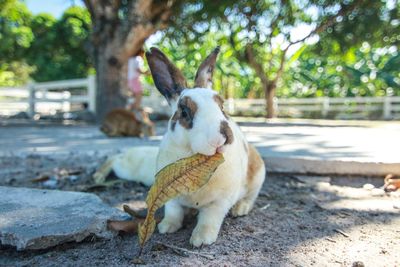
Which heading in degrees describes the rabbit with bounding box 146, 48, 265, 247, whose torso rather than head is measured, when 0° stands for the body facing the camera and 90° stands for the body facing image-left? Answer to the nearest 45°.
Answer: approximately 45°

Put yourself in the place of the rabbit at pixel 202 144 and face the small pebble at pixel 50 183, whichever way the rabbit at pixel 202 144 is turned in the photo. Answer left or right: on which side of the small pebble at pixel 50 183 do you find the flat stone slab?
left

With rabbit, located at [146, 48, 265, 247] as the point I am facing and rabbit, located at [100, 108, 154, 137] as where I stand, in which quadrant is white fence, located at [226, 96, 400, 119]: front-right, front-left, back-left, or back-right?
back-left
